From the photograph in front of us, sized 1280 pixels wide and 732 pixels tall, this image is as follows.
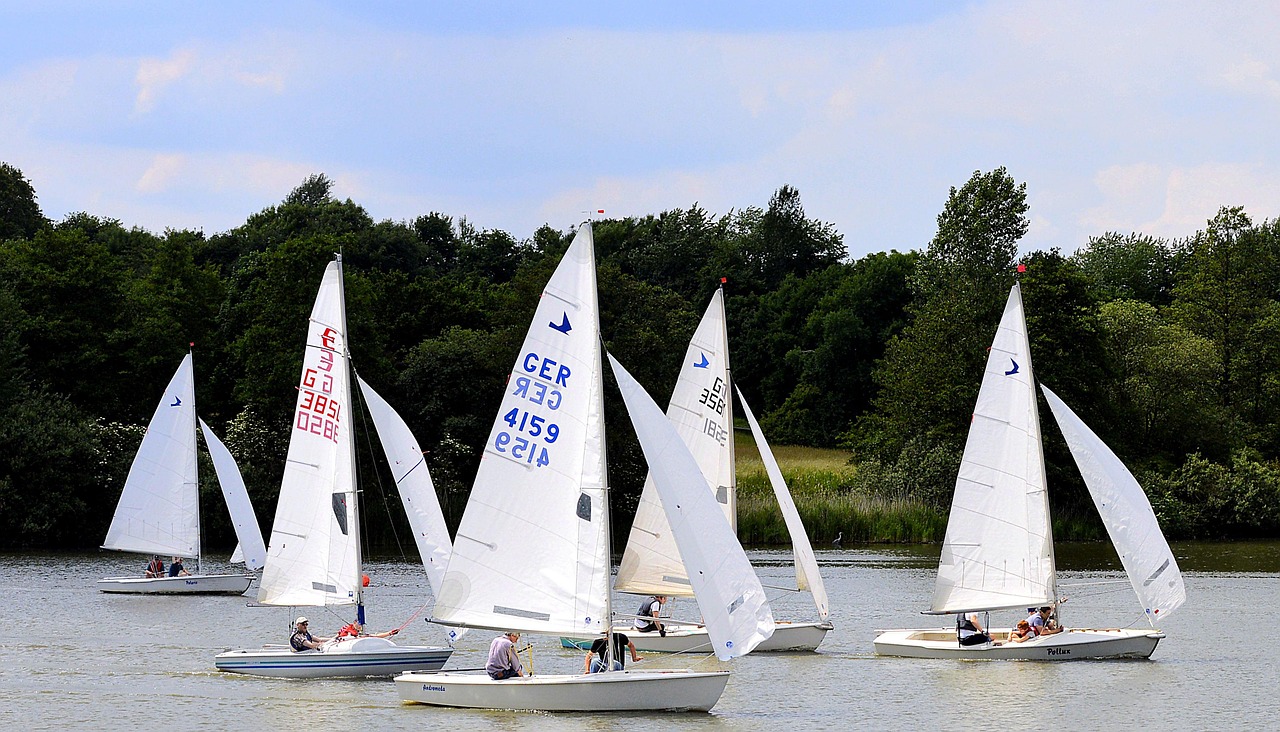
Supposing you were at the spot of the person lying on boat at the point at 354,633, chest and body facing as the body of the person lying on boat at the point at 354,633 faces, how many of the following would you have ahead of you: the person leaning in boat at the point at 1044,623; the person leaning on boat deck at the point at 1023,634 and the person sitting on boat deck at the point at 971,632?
3

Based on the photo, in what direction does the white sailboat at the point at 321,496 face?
to the viewer's right

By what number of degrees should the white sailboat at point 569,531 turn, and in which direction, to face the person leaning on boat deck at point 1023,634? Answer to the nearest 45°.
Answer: approximately 45° to its left

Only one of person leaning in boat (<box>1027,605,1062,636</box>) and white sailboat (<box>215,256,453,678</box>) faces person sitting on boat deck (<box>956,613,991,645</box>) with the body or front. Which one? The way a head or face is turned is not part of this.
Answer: the white sailboat

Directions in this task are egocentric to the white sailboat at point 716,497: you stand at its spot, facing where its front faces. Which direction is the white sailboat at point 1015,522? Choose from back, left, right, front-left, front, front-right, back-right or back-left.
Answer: front

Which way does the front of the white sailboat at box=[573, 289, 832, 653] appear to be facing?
to the viewer's right

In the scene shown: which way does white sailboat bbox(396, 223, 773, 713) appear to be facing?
to the viewer's right

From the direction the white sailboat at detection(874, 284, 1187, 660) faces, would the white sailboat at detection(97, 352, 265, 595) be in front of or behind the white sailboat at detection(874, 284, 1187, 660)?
behind

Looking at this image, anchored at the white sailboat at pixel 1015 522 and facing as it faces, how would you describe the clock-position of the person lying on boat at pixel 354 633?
The person lying on boat is roughly at 5 o'clock from the white sailboat.

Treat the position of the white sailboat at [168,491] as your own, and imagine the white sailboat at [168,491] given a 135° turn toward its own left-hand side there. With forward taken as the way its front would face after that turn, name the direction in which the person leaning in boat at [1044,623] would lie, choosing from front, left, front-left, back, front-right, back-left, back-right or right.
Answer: back

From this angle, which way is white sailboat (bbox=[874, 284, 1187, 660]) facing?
to the viewer's right

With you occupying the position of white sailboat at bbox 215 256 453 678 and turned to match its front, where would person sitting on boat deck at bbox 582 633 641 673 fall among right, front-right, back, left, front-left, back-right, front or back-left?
front-right

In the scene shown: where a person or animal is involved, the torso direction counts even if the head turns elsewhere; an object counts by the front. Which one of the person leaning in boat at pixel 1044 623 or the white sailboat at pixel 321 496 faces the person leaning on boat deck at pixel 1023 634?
the white sailboat

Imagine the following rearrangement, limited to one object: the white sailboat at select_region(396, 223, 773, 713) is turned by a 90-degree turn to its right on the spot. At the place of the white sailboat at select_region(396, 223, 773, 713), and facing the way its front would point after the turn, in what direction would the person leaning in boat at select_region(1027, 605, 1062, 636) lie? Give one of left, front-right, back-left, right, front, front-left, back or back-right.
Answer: back-left

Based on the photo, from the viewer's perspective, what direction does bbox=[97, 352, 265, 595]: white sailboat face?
to the viewer's right

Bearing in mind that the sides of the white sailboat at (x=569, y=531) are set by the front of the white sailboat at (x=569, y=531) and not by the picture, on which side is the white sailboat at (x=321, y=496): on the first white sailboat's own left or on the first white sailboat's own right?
on the first white sailboat's own left
